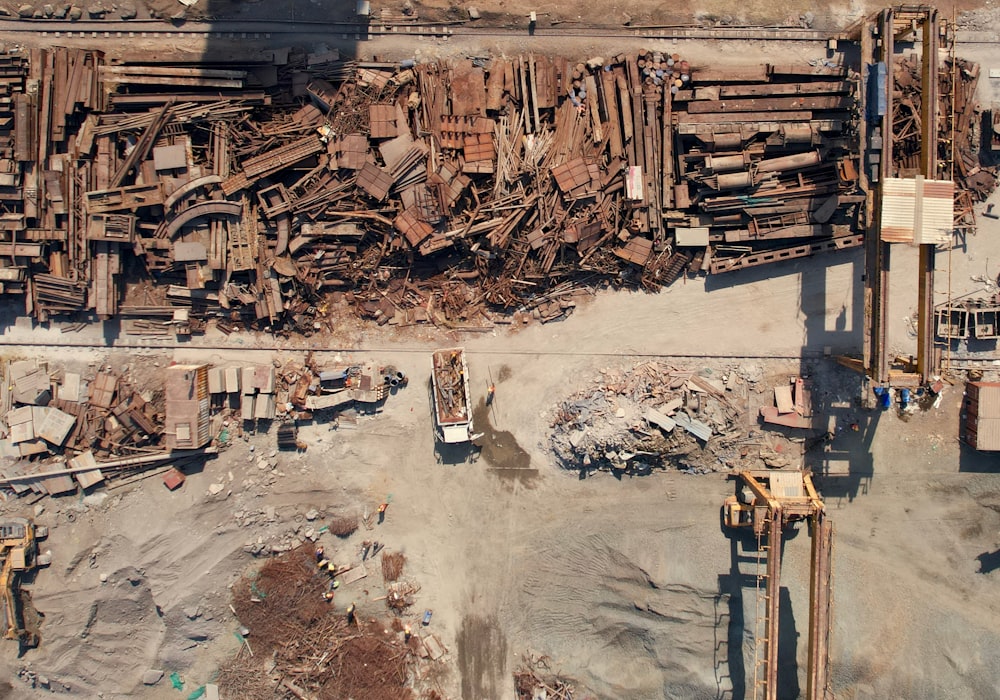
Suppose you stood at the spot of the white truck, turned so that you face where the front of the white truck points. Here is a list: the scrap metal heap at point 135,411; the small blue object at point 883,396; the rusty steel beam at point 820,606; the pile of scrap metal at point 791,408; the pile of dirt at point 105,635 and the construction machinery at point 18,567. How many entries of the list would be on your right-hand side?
3

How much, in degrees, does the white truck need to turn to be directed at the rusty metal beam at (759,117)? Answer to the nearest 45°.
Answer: approximately 90° to its left

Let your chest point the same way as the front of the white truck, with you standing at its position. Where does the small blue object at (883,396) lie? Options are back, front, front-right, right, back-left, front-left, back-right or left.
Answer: left

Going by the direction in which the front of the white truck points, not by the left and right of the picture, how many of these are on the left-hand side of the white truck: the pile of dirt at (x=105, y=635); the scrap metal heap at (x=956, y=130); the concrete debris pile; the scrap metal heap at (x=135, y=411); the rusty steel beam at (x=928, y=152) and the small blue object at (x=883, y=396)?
4

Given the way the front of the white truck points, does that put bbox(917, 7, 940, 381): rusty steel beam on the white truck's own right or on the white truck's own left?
on the white truck's own left

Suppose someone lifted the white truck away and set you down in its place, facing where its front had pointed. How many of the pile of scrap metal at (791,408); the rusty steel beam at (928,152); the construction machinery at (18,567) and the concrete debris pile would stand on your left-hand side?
3

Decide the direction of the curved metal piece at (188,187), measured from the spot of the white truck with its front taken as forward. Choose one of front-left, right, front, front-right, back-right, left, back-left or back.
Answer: right

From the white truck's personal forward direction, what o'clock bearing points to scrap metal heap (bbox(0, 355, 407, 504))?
The scrap metal heap is roughly at 3 o'clock from the white truck.

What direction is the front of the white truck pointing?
toward the camera

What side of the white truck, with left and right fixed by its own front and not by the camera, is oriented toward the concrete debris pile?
left

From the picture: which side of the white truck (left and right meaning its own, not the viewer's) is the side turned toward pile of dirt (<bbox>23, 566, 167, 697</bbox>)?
right
